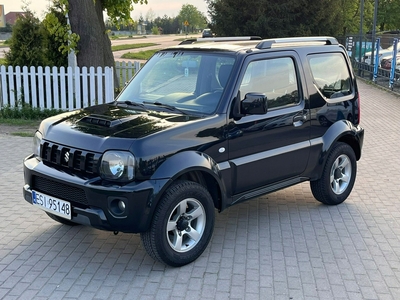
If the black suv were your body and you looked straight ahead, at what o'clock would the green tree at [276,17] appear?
The green tree is roughly at 5 o'clock from the black suv.

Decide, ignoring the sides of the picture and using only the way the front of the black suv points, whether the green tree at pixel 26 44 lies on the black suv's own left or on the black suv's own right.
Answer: on the black suv's own right

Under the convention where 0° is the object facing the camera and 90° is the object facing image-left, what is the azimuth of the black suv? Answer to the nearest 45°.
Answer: approximately 45°

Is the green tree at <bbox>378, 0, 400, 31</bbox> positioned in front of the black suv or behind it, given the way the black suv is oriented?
behind

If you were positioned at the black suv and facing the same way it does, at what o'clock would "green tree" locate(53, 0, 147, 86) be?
The green tree is roughly at 4 o'clock from the black suv.

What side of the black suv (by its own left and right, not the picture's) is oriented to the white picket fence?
right
